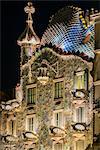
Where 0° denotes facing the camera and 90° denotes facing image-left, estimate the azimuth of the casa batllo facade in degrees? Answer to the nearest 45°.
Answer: approximately 45°
